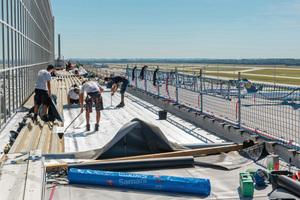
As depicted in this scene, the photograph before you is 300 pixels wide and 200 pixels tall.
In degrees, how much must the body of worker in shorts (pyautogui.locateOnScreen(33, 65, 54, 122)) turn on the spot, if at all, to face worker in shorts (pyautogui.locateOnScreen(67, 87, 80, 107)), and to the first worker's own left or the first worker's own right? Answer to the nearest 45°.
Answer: approximately 45° to the first worker's own left
